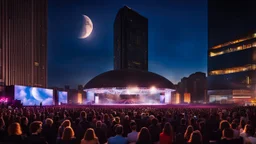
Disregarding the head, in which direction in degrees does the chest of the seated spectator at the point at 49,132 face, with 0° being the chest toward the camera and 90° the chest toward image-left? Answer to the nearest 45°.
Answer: approximately 180°

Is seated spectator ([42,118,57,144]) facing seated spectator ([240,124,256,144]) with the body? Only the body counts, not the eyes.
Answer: no
